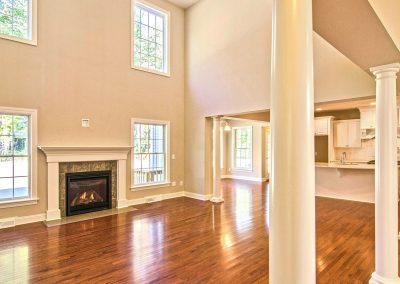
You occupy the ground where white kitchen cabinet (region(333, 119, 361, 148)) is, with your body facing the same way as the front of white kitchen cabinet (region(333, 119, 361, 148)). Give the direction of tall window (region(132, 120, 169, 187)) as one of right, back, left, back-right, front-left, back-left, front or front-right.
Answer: front-right

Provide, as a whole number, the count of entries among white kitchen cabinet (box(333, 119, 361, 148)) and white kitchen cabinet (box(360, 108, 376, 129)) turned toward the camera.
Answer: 2

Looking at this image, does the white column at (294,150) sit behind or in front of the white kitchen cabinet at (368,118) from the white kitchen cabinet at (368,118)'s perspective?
in front

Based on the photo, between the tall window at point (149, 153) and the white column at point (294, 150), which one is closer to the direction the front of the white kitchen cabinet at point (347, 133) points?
the white column

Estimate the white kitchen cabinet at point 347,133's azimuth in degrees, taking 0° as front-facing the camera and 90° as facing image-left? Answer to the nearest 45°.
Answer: approximately 0°

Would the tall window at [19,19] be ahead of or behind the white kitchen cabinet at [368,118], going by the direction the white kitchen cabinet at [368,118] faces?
ahead

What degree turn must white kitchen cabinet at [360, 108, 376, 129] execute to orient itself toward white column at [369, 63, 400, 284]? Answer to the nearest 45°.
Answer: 0° — it already faces it

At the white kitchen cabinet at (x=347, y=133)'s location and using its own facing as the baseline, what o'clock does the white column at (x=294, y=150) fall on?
The white column is roughly at 12 o'clock from the white kitchen cabinet.

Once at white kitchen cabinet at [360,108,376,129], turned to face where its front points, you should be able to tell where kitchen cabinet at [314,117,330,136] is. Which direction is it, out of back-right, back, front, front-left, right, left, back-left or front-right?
right

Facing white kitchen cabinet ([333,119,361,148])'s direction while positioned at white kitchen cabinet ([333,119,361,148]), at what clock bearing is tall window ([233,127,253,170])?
The tall window is roughly at 4 o'clock from the white kitchen cabinet.
